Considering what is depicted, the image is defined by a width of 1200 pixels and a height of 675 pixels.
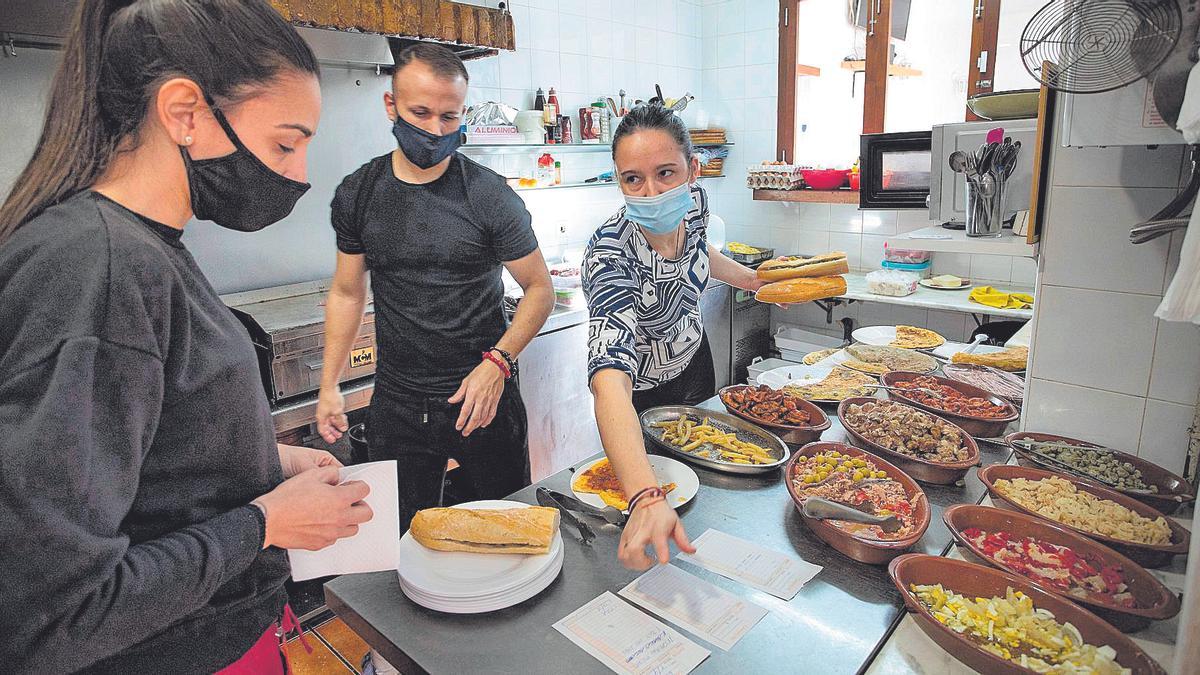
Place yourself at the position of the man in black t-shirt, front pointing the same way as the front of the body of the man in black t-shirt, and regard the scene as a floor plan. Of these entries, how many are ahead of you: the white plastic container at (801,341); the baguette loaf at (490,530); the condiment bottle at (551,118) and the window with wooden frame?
1

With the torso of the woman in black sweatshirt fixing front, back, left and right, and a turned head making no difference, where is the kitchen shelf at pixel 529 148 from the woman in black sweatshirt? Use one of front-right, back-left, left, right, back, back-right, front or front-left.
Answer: front-left

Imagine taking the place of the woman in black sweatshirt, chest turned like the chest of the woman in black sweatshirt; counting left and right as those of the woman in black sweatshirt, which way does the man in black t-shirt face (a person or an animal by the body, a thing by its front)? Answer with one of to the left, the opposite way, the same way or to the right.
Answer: to the right

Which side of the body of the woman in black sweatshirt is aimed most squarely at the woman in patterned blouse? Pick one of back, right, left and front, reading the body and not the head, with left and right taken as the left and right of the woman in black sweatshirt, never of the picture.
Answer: front

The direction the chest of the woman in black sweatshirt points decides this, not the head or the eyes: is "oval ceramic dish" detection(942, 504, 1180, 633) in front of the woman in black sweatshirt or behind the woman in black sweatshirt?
in front

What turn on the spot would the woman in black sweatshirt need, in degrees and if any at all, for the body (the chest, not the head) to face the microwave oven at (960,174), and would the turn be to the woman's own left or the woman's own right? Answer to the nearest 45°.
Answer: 0° — they already face it

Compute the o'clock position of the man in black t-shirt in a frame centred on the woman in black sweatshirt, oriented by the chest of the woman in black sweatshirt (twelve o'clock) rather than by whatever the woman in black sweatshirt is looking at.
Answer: The man in black t-shirt is roughly at 10 o'clock from the woman in black sweatshirt.

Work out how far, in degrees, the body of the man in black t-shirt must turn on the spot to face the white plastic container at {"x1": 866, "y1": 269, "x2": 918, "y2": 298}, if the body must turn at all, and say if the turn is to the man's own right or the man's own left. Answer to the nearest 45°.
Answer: approximately 135° to the man's own left

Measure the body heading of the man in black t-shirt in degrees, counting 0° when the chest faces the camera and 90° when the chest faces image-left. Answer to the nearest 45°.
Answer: approximately 0°

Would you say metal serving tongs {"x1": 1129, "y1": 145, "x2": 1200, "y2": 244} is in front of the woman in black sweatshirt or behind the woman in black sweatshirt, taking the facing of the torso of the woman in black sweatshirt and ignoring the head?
in front

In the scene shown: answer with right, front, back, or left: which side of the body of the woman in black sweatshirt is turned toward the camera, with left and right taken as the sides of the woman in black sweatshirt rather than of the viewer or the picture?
right

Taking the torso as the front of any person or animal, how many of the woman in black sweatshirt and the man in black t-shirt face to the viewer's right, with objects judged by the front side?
1

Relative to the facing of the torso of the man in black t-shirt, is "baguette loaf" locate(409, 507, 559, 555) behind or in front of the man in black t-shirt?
in front

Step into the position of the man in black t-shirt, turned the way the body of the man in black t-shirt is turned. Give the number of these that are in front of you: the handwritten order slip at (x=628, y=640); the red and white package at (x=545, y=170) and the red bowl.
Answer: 1

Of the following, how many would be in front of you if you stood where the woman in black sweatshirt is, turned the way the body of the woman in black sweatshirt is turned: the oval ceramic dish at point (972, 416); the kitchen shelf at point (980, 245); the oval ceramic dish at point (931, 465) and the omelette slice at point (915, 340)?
4
